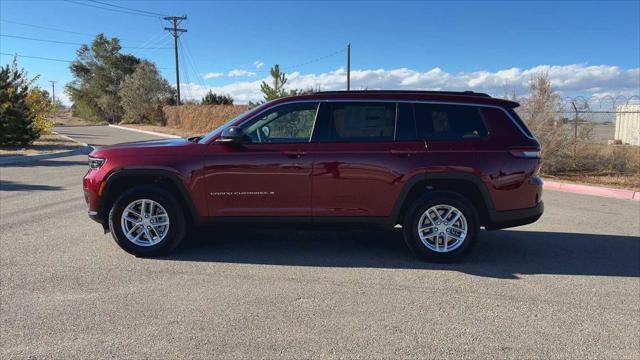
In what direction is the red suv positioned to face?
to the viewer's left

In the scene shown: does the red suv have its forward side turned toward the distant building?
no

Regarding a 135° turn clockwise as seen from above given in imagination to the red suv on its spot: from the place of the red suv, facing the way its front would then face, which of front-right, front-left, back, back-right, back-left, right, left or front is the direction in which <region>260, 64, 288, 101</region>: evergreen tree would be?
front-left

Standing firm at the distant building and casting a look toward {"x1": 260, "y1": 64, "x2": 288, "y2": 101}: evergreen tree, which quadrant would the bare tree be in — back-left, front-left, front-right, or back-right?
front-left

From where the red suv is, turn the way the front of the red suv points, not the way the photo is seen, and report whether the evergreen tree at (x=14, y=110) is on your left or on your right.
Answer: on your right

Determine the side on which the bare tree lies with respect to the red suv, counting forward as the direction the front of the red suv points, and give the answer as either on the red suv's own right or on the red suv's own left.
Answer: on the red suv's own right
